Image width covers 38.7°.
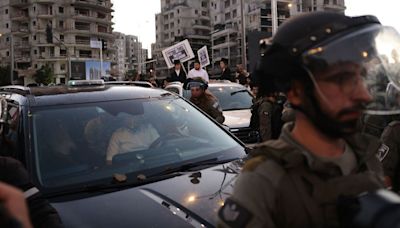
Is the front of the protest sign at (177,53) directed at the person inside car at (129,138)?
yes

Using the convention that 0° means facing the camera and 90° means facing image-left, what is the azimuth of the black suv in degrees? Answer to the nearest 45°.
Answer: approximately 315°
